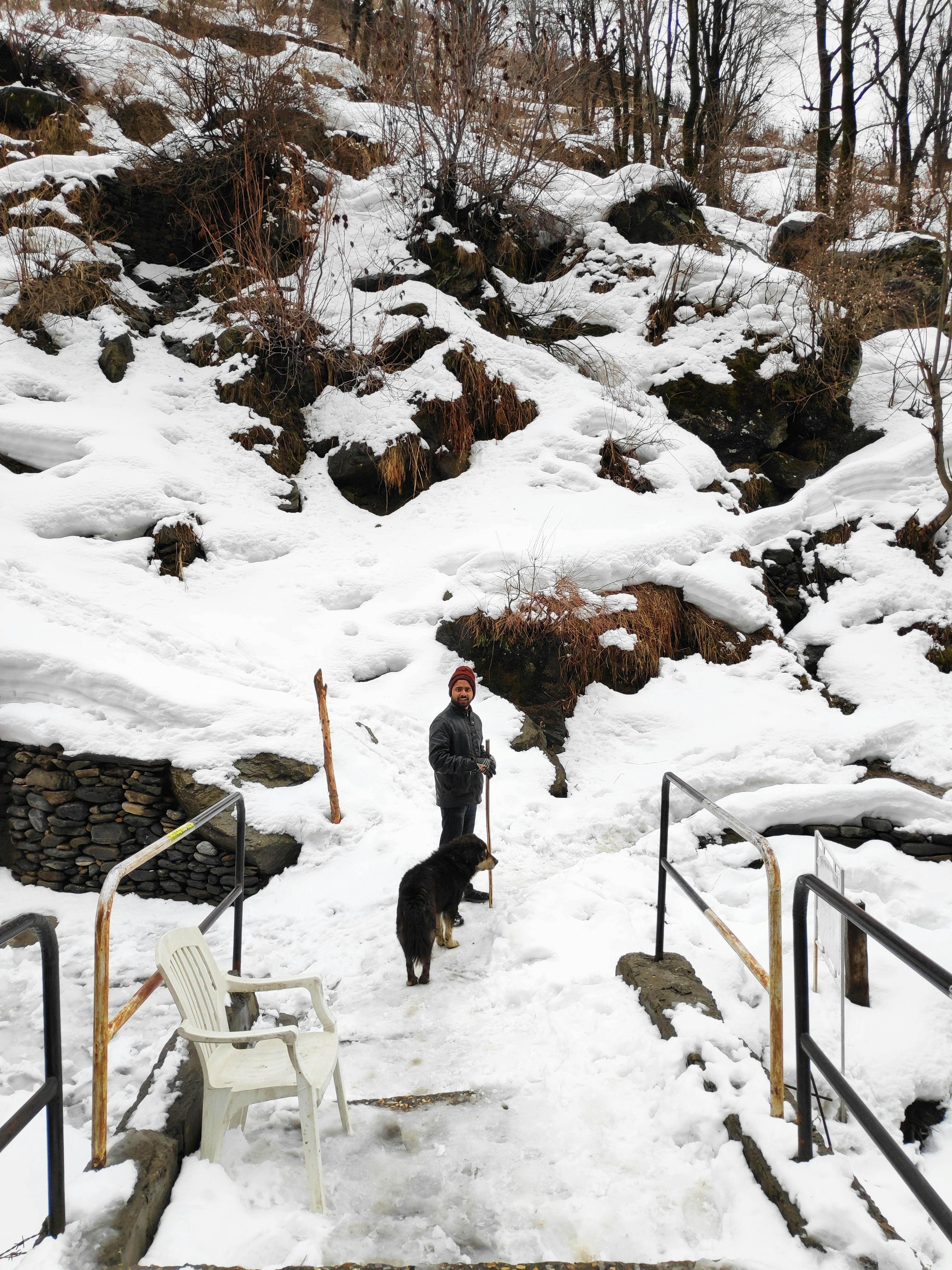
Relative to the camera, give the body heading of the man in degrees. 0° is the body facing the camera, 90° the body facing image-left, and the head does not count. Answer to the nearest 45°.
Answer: approximately 315°

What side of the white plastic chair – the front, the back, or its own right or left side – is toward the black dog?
left

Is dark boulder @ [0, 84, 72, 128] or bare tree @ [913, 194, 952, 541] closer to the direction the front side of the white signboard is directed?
the dark boulder

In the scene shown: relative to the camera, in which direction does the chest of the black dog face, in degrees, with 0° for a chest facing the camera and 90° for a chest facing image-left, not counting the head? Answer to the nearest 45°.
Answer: approximately 225°

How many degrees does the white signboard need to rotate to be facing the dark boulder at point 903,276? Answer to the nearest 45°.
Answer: approximately 135° to its right

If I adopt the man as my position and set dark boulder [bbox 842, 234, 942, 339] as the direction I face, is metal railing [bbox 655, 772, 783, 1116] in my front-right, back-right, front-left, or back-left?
back-right
